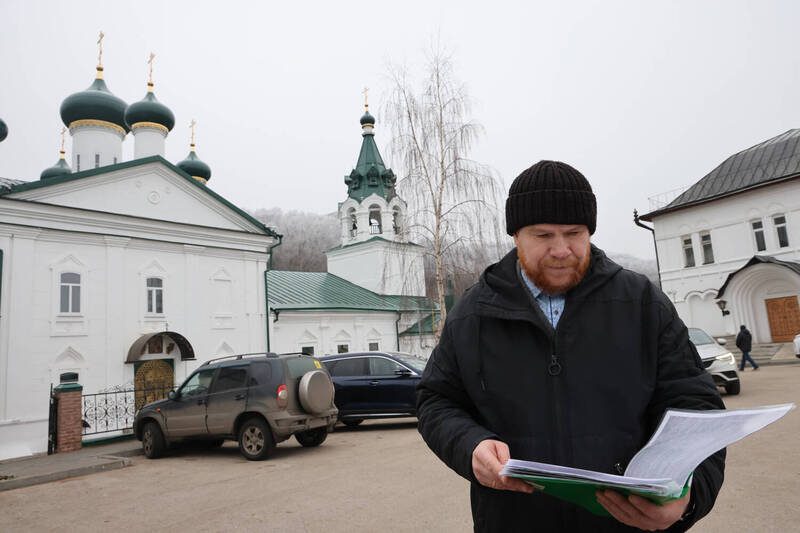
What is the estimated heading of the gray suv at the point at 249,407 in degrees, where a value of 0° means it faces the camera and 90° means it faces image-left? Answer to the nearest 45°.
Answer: approximately 135°

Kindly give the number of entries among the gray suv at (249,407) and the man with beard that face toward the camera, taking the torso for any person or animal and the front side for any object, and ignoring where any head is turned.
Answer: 1

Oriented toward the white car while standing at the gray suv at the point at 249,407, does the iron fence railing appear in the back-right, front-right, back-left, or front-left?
back-left

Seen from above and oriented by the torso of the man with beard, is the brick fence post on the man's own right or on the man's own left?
on the man's own right

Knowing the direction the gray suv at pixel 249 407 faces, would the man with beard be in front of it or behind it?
behind

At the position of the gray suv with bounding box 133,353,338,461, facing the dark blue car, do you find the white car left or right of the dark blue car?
right

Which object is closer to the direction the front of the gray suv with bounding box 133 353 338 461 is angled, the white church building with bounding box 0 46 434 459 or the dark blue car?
the white church building
